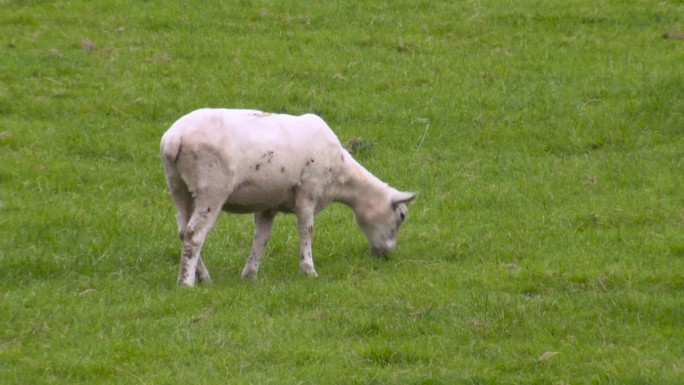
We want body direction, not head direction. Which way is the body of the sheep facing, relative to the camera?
to the viewer's right
